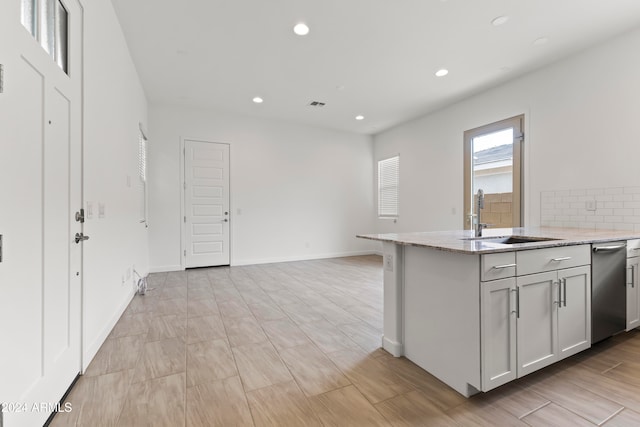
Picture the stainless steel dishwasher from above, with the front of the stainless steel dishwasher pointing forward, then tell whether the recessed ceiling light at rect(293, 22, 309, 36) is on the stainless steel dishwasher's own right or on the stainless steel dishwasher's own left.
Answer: on the stainless steel dishwasher's own right

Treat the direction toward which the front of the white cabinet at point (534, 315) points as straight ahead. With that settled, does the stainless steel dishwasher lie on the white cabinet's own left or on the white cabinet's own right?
on the white cabinet's own left

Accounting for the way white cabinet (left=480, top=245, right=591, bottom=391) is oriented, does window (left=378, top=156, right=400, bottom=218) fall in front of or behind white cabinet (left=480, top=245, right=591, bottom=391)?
behind

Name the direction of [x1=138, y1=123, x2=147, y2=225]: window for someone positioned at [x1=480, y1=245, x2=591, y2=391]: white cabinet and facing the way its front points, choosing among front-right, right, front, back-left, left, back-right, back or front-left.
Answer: back-right

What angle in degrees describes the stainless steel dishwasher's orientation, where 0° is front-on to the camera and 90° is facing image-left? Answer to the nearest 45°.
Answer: approximately 315°

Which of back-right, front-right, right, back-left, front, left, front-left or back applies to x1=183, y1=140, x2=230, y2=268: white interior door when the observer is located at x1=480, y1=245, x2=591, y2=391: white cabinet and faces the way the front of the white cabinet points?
back-right

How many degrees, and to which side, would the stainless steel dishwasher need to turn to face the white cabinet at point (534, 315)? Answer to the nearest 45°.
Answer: approximately 45° to its right

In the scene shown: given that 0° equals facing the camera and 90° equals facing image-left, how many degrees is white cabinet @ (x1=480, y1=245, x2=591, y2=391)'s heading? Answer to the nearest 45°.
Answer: approximately 315°
